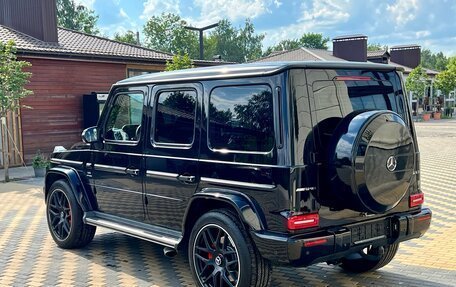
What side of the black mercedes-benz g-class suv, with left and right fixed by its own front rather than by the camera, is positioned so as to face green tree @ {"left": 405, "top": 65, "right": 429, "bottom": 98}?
right

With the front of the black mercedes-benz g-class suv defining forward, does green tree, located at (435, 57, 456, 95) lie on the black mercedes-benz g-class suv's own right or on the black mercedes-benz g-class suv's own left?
on the black mercedes-benz g-class suv's own right

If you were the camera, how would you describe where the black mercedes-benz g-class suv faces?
facing away from the viewer and to the left of the viewer

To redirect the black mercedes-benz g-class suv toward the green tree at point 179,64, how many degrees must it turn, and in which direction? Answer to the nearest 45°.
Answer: approximately 45° to its right

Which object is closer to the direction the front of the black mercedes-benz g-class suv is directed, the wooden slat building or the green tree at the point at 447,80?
the wooden slat building

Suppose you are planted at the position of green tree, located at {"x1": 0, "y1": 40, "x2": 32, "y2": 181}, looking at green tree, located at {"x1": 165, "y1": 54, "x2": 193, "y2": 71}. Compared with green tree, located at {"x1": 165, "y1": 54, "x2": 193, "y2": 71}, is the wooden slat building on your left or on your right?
left
